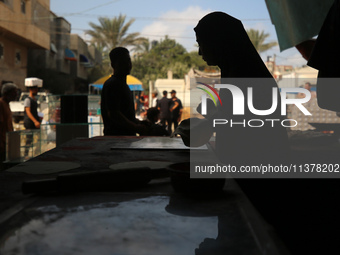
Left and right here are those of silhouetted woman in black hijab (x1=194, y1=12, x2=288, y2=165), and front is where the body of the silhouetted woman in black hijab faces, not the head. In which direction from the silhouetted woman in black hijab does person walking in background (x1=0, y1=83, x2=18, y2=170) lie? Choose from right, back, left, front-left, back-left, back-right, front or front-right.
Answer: front-right

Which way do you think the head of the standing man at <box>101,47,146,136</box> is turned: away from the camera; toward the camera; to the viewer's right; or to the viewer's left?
to the viewer's right

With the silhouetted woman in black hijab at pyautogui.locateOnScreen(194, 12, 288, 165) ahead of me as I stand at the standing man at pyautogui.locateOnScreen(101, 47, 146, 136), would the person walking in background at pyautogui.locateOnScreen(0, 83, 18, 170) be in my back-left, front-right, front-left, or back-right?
back-right

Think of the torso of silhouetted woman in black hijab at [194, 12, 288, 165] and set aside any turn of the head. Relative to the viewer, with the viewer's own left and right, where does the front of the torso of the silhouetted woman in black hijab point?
facing to the left of the viewer

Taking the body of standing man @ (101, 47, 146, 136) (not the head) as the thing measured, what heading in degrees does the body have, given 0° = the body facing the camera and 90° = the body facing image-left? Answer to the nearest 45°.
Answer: approximately 270°

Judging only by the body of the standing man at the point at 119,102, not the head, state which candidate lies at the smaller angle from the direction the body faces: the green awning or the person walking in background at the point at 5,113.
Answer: the green awning

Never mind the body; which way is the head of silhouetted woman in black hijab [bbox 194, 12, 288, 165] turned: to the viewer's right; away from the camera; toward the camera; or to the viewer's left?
to the viewer's left

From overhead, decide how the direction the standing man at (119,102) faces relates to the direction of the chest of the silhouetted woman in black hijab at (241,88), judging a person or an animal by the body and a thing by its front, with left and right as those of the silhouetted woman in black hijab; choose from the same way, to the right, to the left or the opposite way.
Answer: the opposite way

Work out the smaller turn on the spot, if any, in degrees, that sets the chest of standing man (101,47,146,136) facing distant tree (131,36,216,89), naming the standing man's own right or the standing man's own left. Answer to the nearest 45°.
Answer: approximately 90° to the standing man's own left

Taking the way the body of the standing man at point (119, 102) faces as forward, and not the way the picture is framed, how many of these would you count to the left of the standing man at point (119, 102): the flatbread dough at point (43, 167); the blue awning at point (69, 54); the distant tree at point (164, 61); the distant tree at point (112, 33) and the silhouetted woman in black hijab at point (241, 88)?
3

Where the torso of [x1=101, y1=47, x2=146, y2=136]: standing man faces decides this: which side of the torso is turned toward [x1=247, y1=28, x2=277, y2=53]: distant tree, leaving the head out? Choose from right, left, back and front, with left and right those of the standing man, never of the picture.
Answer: left
